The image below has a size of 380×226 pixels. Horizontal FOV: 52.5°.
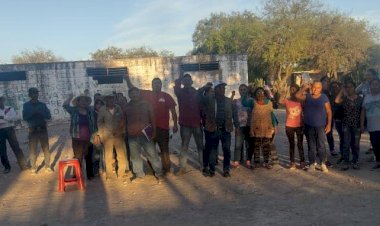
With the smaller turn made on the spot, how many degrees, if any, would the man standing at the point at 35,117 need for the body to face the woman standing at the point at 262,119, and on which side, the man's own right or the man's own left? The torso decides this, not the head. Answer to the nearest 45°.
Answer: approximately 45° to the man's own left

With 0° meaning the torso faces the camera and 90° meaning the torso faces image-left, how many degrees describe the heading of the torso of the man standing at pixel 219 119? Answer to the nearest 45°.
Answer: approximately 0°

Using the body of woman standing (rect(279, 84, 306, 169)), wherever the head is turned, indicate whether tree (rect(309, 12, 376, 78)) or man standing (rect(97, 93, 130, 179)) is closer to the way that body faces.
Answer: the man standing

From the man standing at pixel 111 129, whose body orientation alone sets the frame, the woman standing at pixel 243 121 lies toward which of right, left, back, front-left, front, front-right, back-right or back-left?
left

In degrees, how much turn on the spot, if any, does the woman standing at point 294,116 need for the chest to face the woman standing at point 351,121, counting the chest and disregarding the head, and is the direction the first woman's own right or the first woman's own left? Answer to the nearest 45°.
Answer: approximately 90° to the first woman's own left

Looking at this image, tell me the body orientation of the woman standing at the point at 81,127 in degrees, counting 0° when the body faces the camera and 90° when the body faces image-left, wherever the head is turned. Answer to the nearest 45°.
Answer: approximately 0°

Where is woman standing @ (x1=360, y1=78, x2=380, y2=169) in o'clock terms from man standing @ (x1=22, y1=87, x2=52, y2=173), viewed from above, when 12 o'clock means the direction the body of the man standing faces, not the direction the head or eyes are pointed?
The woman standing is roughly at 10 o'clock from the man standing.

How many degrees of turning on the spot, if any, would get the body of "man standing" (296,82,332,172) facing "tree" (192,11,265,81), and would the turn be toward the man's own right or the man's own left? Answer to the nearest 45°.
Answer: approximately 180°

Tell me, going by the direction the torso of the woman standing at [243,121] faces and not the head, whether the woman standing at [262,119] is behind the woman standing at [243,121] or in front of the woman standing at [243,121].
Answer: in front
